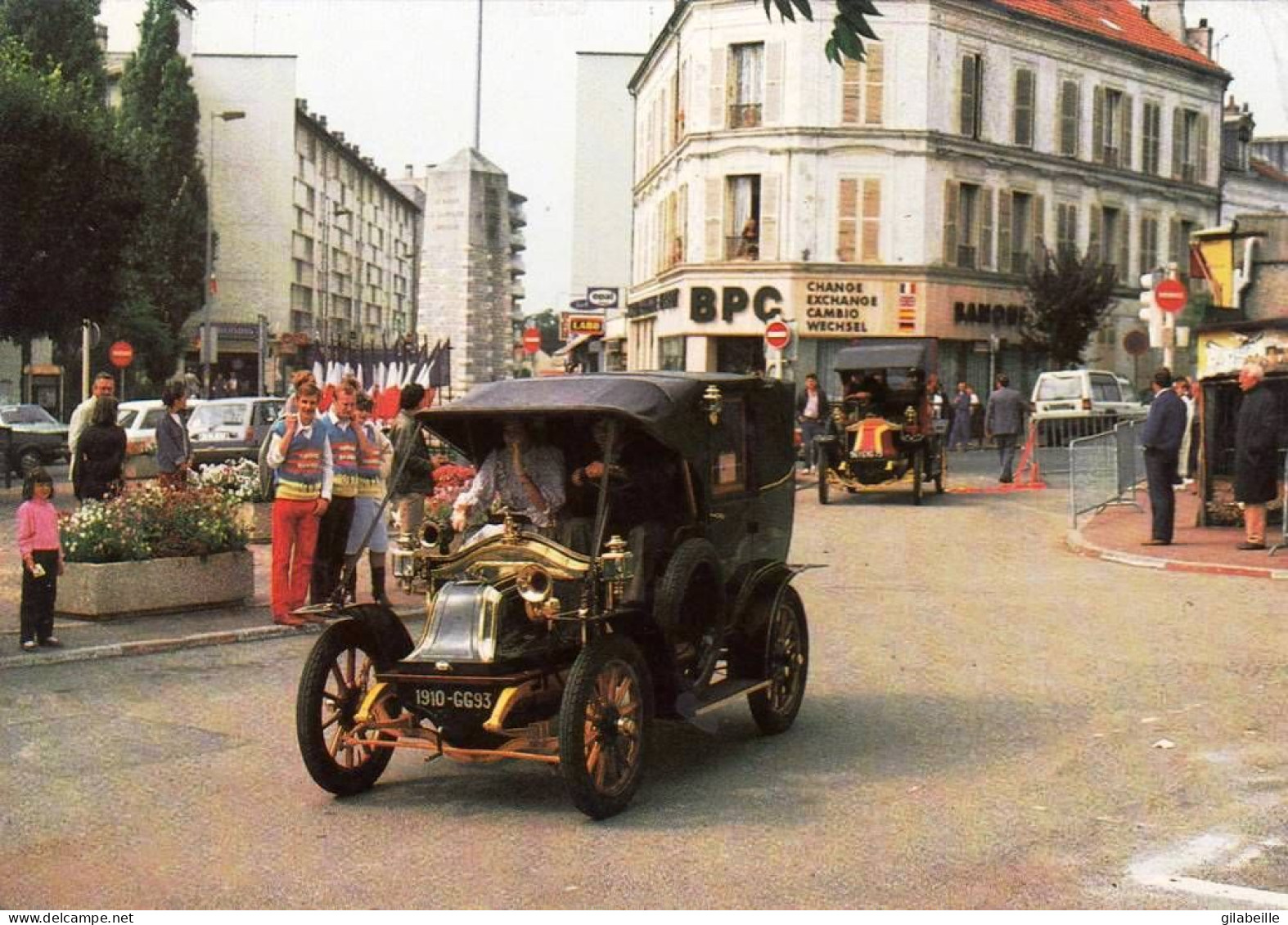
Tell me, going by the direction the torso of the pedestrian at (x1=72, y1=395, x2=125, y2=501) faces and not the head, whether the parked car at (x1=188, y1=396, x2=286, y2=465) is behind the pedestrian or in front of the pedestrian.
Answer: in front

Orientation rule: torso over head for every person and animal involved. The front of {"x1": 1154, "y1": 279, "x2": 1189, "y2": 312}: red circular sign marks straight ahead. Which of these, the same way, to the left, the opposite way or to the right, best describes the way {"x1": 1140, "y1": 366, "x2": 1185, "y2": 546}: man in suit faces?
to the right

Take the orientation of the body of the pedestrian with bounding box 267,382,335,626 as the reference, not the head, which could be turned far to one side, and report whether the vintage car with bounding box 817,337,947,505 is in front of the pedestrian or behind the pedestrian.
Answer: behind

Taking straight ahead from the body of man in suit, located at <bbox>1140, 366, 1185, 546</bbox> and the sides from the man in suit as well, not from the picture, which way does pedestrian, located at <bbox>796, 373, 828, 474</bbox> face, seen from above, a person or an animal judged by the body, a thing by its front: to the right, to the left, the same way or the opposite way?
to the left

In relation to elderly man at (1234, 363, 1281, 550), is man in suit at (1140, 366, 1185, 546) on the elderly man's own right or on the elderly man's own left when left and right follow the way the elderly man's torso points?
on the elderly man's own right

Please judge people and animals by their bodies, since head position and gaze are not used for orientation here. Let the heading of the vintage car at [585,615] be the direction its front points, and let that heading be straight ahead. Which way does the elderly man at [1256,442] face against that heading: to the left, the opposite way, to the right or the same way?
to the right

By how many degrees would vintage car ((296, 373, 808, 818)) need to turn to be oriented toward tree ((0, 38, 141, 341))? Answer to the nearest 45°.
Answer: approximately 135° to its right

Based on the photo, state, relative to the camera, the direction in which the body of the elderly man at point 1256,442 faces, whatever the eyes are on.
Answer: to the viewer's left

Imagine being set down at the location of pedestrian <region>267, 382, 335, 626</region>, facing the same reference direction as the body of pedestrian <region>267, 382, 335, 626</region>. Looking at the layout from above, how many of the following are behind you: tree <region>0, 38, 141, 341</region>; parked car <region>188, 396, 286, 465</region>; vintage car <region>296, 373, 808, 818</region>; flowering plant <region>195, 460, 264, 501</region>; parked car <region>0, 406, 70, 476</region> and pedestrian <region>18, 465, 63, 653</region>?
4

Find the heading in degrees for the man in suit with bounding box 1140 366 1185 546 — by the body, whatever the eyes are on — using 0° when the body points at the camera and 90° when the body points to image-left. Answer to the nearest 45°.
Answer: approximately 90°
